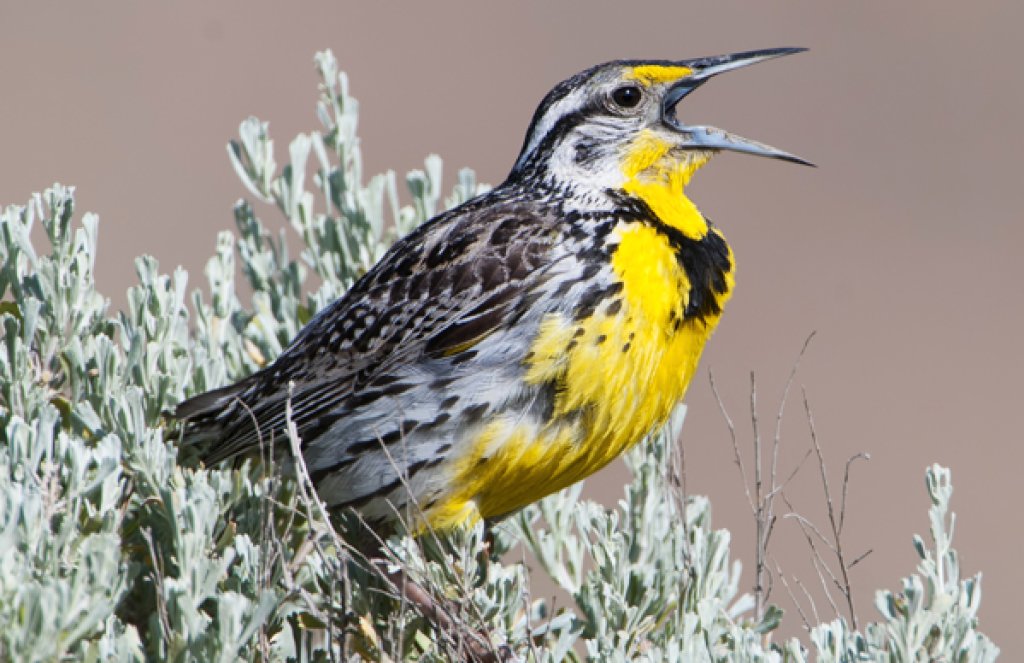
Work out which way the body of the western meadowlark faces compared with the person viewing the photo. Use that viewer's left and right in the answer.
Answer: facing to the right of the viewer
